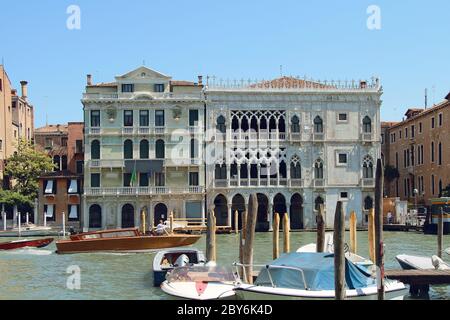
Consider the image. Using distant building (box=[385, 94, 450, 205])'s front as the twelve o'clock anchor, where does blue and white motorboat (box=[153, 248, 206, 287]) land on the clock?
The blue and white motorboat is roughly at 11 o'clock from the distant building.

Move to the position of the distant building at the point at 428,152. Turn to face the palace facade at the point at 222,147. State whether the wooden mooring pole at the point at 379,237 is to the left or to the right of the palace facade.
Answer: left

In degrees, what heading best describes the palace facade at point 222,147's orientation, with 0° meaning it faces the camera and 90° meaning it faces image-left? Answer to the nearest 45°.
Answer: approximately 0°

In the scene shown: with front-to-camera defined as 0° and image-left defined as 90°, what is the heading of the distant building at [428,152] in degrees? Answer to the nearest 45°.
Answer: approximately 45°

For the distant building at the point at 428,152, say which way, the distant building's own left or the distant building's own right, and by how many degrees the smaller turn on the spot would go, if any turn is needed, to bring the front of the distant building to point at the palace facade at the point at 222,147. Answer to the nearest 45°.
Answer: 0° — it already faces it

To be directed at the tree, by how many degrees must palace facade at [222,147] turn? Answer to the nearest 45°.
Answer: approximately 90° to its right

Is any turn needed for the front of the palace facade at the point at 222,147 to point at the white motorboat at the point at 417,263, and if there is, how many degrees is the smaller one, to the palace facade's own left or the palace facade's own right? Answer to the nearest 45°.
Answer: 0° — it already faces it

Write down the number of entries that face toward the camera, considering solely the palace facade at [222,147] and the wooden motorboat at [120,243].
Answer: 1
